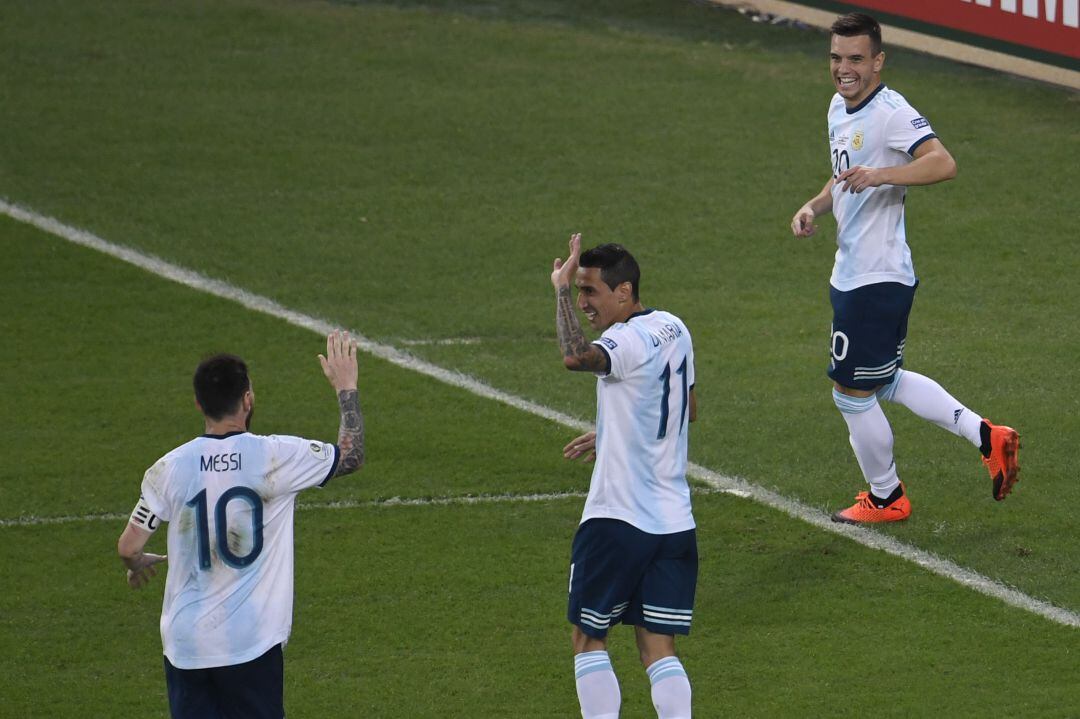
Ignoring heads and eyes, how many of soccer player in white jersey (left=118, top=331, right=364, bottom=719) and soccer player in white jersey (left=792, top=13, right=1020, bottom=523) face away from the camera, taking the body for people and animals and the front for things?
1

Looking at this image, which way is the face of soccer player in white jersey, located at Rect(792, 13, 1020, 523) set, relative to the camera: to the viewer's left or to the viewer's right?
to the viewer's left

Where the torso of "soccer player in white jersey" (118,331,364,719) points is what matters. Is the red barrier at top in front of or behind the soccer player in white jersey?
in front

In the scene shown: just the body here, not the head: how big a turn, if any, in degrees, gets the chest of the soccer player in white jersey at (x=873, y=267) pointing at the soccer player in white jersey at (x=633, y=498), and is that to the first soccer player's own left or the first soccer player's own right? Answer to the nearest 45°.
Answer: approximately 45° to the first soccer player's own left

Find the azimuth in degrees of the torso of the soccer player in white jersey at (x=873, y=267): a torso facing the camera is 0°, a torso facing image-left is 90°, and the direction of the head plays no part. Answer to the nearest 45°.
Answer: approximately 45°

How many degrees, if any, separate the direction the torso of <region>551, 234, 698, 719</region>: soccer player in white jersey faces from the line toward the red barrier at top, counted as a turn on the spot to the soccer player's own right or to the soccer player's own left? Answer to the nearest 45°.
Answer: approximately 45° to the soccer player's own right

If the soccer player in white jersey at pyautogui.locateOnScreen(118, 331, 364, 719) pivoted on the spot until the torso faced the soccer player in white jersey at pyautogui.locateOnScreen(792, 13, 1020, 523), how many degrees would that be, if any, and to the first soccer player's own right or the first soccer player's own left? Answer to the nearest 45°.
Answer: approximately 45° to the first soccer player's own right

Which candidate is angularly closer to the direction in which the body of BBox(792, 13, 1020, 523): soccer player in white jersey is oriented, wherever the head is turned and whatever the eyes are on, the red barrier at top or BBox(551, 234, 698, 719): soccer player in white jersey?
the soccer player in white jersey

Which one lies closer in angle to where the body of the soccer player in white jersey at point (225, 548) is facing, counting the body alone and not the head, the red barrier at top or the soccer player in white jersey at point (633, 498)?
the red barrier at top

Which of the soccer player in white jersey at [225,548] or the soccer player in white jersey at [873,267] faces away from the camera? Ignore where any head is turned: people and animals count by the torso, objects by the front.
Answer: the soccer player in white jersey at [225,548]

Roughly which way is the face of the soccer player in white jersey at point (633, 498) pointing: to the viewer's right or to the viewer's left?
to the viewer's left

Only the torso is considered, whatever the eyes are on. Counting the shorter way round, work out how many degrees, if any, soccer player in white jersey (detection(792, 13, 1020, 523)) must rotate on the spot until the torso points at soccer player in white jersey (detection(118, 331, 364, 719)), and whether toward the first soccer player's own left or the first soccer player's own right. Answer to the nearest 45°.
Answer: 0° — they already face them

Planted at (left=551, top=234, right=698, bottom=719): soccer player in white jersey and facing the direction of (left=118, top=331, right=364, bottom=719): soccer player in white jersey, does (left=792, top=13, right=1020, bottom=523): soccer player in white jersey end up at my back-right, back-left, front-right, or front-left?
back-right

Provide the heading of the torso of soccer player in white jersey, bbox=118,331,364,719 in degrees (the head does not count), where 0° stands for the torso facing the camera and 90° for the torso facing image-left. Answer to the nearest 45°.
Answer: approximately 180°

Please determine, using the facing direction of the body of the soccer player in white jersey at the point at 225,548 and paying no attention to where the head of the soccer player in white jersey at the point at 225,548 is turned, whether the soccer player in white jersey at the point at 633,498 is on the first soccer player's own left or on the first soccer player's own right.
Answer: on the first soccer player's own right

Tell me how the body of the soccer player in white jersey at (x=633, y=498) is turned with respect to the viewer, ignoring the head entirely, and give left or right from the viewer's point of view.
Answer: facing away from the viewer and to the left of the viewer
